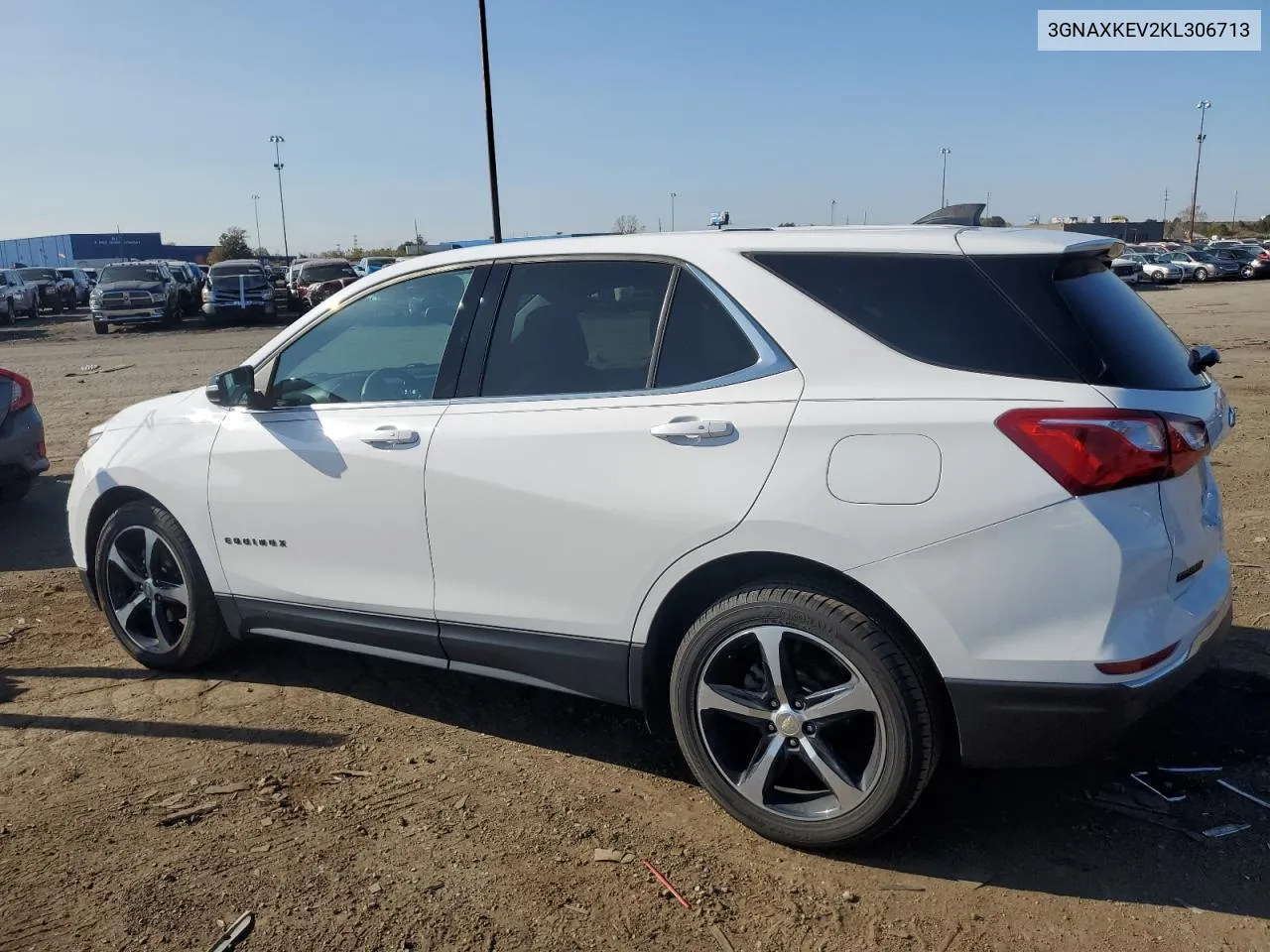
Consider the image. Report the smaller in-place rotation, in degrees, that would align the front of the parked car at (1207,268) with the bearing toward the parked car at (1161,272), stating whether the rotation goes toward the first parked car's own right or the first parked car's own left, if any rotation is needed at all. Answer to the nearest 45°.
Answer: approximately 90° to the first parked car's own right

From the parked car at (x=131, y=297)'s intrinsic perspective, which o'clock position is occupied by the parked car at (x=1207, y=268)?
the parked car at (x=1207, y=268) is roughly at 9 o'clock from the parked car at (x=131, y=297).

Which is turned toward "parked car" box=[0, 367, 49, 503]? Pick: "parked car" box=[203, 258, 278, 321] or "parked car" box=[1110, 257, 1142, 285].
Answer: "parked car" box=[203, 258, 278, 321]

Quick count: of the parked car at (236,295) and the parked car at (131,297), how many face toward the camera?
2

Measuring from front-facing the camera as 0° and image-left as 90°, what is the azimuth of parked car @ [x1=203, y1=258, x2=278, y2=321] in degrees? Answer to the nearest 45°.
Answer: approximately 0°

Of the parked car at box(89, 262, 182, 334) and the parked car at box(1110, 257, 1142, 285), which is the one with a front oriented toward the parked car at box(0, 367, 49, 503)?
the parked car at box(89, 262, 182, 334)
